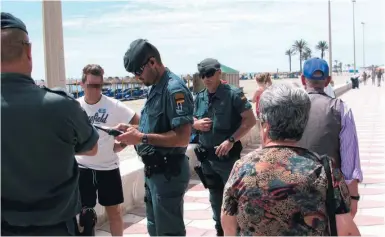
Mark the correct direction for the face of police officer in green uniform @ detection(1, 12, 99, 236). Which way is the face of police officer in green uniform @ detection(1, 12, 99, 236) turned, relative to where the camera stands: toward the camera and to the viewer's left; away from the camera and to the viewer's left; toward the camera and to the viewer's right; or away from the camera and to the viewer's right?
away from the camera and to the viewer's right

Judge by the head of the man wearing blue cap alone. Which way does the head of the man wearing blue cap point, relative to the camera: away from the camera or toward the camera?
away from the camera

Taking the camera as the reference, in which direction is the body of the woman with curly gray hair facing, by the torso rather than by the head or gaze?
away from the camera

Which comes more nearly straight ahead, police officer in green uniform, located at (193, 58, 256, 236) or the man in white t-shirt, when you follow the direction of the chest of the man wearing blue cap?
the police officer in green uniform

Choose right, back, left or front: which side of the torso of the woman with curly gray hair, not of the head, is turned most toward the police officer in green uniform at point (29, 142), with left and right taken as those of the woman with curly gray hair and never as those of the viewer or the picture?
left

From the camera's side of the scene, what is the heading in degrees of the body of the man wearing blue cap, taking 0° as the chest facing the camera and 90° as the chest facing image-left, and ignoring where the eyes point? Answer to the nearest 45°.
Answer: approximately 180°

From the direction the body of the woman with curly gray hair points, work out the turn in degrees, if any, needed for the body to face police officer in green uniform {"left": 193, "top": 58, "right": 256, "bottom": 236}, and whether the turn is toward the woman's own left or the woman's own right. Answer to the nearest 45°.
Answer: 0° — they already face them

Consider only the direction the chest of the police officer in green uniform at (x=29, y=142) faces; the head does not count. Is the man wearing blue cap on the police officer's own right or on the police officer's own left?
on the police officer's own right

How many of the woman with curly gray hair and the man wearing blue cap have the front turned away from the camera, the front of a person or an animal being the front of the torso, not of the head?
2

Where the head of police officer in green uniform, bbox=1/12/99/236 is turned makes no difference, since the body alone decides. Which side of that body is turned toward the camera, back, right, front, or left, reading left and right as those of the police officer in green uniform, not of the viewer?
back

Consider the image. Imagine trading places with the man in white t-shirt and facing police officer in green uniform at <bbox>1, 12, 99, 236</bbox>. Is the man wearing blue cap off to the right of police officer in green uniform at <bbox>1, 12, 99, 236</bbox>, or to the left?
left

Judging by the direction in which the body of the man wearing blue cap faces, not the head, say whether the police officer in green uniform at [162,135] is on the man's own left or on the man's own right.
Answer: on the man's own left
